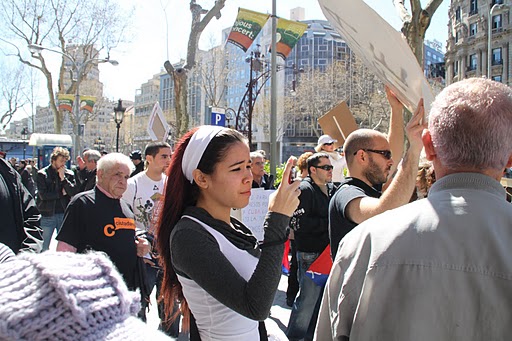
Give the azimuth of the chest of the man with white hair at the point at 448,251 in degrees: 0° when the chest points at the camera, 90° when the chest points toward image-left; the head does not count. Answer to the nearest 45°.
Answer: approximately 180°

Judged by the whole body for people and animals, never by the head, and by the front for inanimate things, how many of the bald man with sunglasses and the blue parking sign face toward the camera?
1

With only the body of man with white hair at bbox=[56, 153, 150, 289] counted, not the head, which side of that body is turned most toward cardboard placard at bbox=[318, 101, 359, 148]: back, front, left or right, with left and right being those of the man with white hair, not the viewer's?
left

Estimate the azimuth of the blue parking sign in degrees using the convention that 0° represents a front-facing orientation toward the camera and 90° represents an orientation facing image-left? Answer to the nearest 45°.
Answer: approximately 0°

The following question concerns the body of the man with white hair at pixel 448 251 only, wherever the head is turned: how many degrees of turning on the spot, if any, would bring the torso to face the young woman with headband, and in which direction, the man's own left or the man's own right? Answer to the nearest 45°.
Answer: approximately 90° to the man's own left

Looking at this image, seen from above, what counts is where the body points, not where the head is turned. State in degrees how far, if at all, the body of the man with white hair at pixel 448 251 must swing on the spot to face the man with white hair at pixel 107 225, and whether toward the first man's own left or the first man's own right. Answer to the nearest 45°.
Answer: approximately 45° to the first man's own left

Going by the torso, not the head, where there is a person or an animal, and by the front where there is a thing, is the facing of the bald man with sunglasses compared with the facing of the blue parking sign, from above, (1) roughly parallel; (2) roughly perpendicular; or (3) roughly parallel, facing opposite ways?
roughly perpendicular

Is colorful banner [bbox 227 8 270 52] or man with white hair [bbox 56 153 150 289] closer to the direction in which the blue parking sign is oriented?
the man with white hair

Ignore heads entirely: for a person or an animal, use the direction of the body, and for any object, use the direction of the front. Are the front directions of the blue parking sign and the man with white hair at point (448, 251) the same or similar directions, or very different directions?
very different directions

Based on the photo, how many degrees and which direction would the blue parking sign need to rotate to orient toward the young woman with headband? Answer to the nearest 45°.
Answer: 0° — it already faces them

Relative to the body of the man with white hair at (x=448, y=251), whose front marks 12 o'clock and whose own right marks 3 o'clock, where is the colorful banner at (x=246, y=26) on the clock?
The colorful banner is roughly at 11 o'clock from the man with white hair.
